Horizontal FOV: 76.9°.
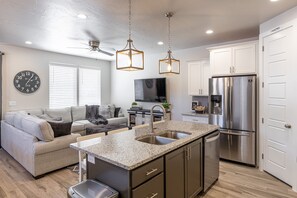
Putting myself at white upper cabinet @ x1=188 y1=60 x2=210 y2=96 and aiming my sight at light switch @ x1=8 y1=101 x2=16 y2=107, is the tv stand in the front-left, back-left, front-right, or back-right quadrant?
front-right

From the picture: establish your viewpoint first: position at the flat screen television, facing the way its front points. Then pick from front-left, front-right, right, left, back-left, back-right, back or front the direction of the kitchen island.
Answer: front-left

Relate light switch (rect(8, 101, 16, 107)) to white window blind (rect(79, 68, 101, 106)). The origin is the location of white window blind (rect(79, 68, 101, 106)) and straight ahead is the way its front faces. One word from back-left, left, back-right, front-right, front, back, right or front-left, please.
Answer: right

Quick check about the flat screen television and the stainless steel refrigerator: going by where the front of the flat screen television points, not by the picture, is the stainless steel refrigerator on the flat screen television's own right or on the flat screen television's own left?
on the flat screen television's own left

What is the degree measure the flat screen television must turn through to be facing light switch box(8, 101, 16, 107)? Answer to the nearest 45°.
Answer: approximately 45° to its right

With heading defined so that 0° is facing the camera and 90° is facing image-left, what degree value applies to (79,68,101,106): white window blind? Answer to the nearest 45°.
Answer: approximately 315°

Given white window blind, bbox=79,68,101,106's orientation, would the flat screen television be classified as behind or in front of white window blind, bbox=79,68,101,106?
in front

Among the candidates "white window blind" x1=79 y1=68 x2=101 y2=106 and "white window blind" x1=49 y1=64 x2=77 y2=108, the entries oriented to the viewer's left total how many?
0

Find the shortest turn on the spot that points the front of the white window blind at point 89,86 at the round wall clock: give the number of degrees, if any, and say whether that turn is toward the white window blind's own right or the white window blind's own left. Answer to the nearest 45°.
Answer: approximately 90° to the white window blind's own right

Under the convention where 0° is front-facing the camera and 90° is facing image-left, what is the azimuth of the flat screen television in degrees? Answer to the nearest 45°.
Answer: approximately 45°

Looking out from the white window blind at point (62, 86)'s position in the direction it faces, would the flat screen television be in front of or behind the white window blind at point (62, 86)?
in front

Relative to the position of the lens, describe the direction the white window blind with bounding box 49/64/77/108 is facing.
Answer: facing the viewer and to the right of the viewer

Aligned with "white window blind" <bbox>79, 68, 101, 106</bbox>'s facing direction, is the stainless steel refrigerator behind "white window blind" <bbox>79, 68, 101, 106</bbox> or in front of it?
in front

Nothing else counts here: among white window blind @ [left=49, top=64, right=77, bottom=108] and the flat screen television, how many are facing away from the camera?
0
